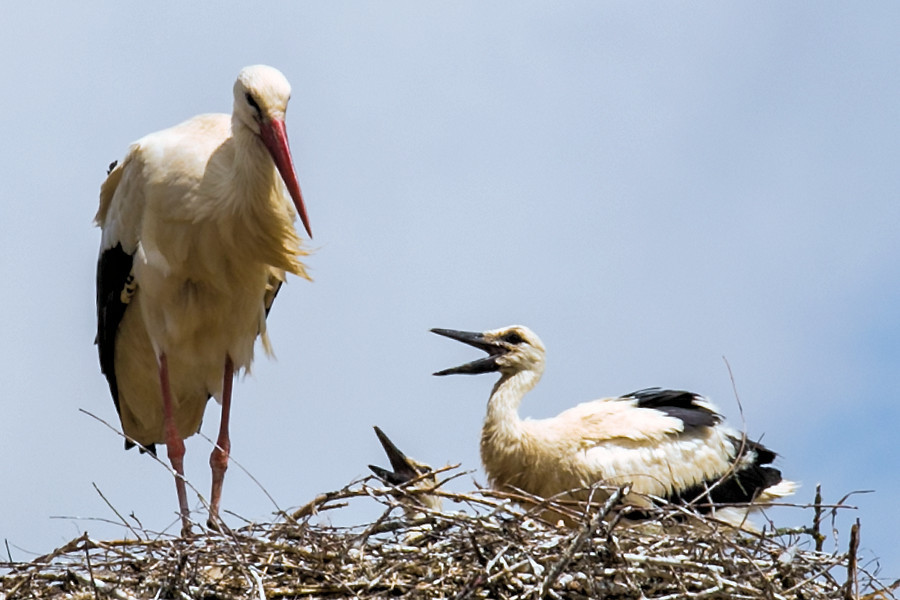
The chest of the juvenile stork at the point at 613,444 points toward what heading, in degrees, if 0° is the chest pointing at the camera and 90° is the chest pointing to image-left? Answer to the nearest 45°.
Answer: approximately 90°

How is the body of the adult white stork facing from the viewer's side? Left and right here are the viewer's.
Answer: facing the viewer and to the right of the viewer

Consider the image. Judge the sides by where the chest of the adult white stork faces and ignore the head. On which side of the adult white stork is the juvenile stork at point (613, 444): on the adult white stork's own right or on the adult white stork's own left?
on the adult white stork's own left

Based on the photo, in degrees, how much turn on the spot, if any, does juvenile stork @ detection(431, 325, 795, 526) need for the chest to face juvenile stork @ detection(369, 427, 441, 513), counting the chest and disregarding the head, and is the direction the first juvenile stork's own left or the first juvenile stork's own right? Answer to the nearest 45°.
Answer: approximately 45° to the first juvenile stork's own left

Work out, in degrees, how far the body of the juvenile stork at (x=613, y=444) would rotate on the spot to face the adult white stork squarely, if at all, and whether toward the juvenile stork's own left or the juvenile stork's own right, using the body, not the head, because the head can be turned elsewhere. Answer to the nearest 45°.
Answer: approximately 45° to the juvenile stork's own left
